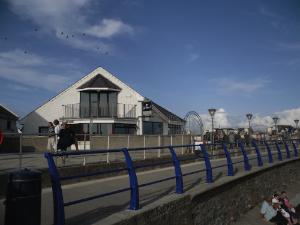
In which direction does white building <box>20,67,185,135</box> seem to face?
toward the camera

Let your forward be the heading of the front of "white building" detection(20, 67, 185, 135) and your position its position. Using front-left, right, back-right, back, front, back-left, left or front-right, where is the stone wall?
front

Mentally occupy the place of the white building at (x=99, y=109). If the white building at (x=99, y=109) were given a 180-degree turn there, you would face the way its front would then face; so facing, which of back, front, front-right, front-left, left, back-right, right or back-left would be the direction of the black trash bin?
back

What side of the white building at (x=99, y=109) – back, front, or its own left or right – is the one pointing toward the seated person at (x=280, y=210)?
front

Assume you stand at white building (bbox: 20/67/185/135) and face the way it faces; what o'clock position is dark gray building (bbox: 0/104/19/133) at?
dark gray building (bbox: 0/104/19/133) is roughly at 4 o'clock from white building (bbox: 20/67/185/135).

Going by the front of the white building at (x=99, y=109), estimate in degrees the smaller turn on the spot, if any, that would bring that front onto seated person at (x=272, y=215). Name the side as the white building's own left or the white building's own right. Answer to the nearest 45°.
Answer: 0° — it already faces them
